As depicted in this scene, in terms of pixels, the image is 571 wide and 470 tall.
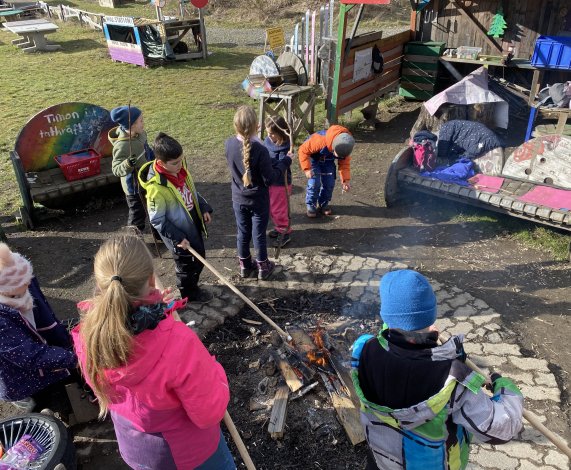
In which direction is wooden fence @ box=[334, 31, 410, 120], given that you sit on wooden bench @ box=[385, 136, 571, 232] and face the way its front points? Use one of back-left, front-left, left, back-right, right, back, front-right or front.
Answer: right

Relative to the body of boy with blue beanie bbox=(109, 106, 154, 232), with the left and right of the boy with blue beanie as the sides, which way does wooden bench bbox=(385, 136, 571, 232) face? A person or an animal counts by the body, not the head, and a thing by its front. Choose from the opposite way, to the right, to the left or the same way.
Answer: to the right

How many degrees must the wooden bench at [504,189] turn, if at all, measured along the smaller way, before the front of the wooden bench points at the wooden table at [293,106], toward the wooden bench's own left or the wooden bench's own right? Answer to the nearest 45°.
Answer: approximately 90° to the wooden bench's own right

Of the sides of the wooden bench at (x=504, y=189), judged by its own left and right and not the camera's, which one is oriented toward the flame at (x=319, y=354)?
front

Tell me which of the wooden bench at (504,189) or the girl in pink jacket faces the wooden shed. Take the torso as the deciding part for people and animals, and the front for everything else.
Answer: the girl in pink jacket

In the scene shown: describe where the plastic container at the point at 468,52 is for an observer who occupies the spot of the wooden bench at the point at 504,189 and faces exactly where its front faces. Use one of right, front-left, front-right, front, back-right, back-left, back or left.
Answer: back-right

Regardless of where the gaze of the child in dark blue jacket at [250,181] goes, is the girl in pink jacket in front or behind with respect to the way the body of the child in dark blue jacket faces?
behind

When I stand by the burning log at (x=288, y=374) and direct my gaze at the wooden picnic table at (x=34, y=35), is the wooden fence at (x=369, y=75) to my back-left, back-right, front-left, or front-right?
front-right

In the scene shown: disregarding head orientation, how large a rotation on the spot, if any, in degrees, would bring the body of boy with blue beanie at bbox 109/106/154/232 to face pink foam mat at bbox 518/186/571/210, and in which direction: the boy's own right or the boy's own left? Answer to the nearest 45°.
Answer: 0° — they already face it

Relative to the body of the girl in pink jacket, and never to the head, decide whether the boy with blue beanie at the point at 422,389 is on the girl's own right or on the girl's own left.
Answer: on the girl's own right

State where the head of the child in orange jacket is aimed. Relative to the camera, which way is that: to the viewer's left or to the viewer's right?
to the viewer's right

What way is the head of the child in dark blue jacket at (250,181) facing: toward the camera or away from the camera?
away from the camera

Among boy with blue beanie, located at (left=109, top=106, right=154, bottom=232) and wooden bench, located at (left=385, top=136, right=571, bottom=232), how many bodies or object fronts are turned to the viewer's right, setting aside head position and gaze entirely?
1
